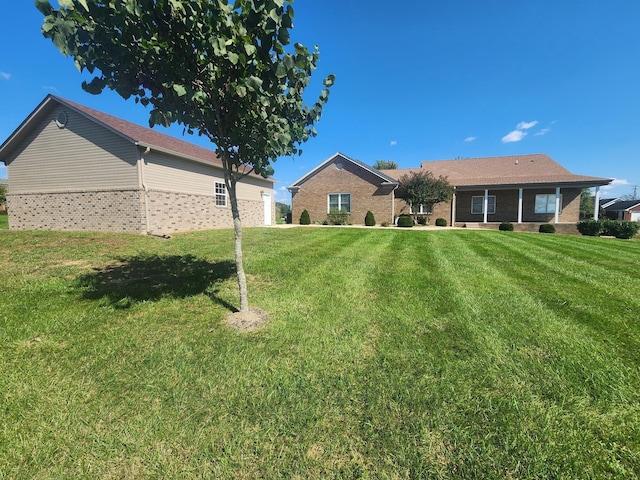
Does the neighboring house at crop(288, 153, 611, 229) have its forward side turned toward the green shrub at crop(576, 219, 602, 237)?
no

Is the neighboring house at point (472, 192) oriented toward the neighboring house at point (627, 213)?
no

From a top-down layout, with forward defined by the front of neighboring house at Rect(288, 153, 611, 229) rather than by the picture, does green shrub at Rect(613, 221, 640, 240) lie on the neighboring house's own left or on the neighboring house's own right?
on the neighboring house's own left

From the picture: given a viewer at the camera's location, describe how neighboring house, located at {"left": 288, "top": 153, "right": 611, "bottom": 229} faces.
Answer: facing the viewer

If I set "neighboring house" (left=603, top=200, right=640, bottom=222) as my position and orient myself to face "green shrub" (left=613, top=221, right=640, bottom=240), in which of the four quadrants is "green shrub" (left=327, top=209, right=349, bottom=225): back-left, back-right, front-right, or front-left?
front-right

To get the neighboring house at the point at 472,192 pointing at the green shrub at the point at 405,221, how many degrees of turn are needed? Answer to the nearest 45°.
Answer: approximately 45° to its right

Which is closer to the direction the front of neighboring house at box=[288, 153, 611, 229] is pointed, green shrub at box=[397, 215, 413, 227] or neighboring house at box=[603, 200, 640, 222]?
the green shrub

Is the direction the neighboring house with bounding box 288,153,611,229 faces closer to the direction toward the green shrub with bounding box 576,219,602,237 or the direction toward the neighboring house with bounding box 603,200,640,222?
the green shrub

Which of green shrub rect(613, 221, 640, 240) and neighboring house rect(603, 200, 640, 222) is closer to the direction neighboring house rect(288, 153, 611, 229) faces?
the green shrub

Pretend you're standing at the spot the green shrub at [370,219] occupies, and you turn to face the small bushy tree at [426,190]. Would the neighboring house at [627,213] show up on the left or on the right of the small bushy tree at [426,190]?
left

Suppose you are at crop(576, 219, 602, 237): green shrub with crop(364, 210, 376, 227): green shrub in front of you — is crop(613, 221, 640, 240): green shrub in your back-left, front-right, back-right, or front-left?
back-left

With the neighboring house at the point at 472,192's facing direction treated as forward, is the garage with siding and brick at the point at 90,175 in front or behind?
in front
